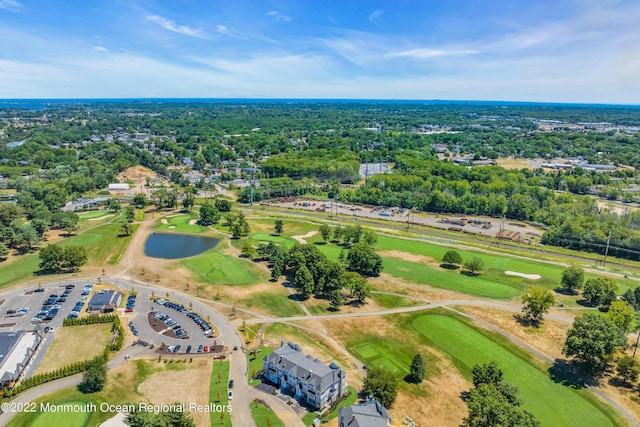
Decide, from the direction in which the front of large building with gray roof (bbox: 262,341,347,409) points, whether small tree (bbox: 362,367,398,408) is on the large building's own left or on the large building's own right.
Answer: on the large building's own left

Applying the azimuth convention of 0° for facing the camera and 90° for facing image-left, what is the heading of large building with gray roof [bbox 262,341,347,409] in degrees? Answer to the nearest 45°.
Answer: approximately 45°

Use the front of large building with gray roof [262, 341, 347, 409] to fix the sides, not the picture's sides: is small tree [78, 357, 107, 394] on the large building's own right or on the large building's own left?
on the large building's own right
